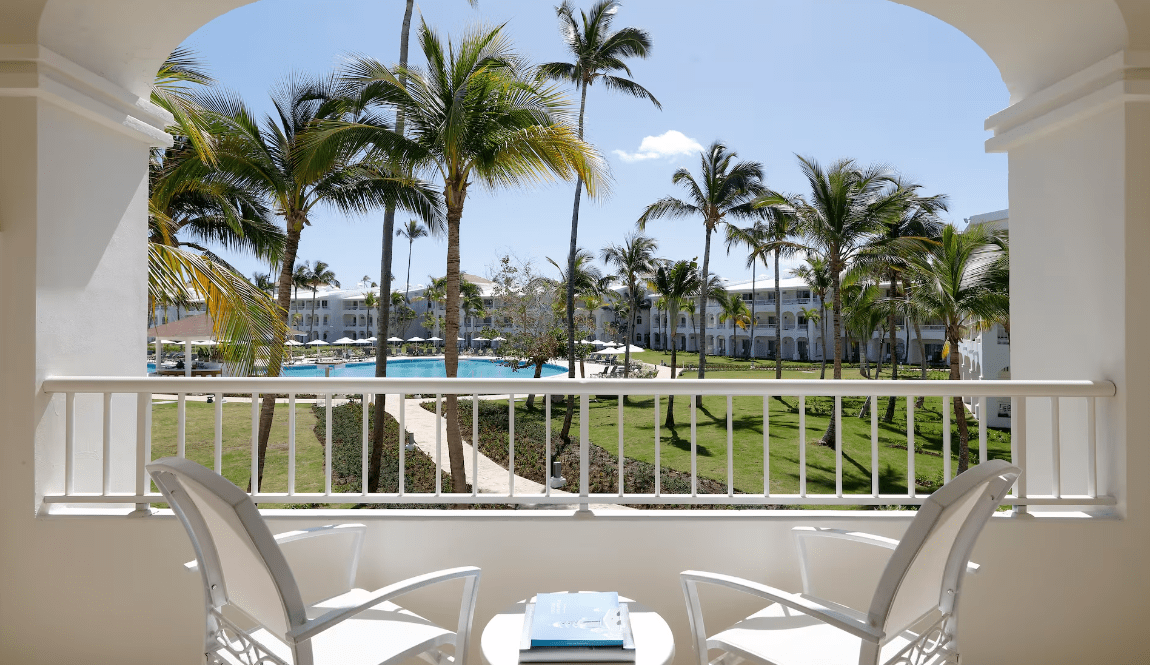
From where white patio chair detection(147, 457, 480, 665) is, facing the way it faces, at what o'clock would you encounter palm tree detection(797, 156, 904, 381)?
The palm tree is roughly at 12 o'clock from the white patio chair.

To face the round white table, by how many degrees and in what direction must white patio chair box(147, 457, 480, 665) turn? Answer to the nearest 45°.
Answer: approximately 45° to its right

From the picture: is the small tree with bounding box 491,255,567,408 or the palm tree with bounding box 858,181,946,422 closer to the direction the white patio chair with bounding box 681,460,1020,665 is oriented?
the small tree

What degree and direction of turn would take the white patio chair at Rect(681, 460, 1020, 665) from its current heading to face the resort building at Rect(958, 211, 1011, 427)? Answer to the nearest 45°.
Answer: approximately 45° to its right

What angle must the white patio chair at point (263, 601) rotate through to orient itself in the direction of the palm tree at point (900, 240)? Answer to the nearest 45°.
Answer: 0° — it already faces it

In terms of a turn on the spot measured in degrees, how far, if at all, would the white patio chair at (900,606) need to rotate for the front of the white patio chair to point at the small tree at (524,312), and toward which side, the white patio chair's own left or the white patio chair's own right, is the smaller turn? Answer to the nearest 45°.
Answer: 0° — it already faces it

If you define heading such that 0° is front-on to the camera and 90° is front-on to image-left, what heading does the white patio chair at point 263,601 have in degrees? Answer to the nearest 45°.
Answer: approximately 225°

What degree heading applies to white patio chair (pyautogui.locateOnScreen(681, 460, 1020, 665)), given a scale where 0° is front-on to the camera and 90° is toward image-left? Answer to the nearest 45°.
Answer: approximately 135°
